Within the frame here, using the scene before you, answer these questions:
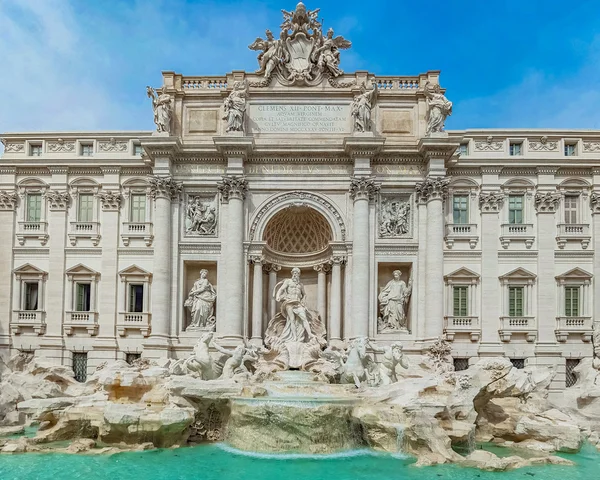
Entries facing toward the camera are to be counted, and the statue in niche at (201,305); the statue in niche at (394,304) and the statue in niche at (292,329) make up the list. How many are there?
3

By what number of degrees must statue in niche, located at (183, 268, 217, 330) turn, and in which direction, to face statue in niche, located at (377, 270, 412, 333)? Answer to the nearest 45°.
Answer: approximately 90° to its left

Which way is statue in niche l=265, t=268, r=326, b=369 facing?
toward the camera

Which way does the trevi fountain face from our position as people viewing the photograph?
facing the viewer

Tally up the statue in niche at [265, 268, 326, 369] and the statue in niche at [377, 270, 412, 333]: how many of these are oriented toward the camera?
2

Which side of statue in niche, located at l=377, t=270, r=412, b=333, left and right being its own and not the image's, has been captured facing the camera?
front

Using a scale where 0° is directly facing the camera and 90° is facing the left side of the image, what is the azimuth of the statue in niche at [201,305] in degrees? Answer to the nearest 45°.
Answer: approximately 0°

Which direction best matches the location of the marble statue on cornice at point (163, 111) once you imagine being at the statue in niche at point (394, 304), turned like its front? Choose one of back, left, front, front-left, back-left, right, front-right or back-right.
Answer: right

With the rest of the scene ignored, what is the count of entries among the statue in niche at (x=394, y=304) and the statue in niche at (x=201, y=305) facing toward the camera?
2

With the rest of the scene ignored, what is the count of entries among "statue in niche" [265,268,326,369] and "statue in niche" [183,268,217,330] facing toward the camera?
2
